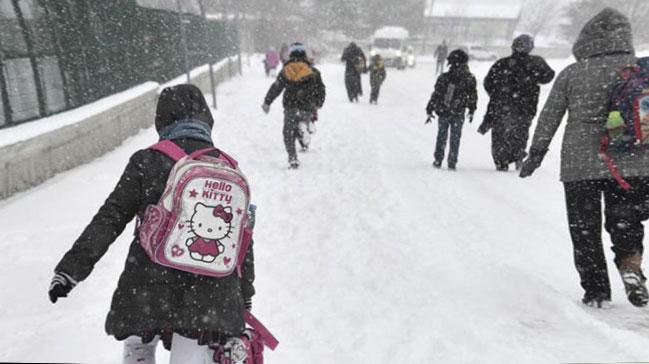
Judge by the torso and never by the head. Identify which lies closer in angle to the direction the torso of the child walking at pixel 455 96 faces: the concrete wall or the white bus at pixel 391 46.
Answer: the white bus

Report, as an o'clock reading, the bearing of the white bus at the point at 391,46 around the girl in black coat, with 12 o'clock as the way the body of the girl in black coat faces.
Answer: The white bus is roughly at 1 o'clock from the girl in black coat.

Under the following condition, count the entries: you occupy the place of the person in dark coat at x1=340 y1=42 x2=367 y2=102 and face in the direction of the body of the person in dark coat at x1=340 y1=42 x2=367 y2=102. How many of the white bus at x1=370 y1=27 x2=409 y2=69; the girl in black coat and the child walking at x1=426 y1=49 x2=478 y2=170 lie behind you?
2

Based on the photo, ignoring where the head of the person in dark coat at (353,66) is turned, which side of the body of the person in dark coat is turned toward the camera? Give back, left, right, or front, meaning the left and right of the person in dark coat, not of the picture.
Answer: back

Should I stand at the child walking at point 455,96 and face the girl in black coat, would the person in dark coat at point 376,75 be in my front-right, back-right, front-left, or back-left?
back-right

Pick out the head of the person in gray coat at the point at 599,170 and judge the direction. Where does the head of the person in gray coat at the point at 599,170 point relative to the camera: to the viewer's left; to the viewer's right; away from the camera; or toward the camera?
away from the camera

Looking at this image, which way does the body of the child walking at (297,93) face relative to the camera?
away from the camera

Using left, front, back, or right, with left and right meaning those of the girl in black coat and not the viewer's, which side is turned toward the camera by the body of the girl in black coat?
back

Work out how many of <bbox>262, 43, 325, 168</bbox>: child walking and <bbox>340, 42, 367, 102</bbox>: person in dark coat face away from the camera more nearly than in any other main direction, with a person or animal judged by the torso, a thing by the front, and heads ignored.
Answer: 2

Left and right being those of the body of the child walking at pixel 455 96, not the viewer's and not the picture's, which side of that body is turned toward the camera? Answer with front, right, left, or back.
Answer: back
